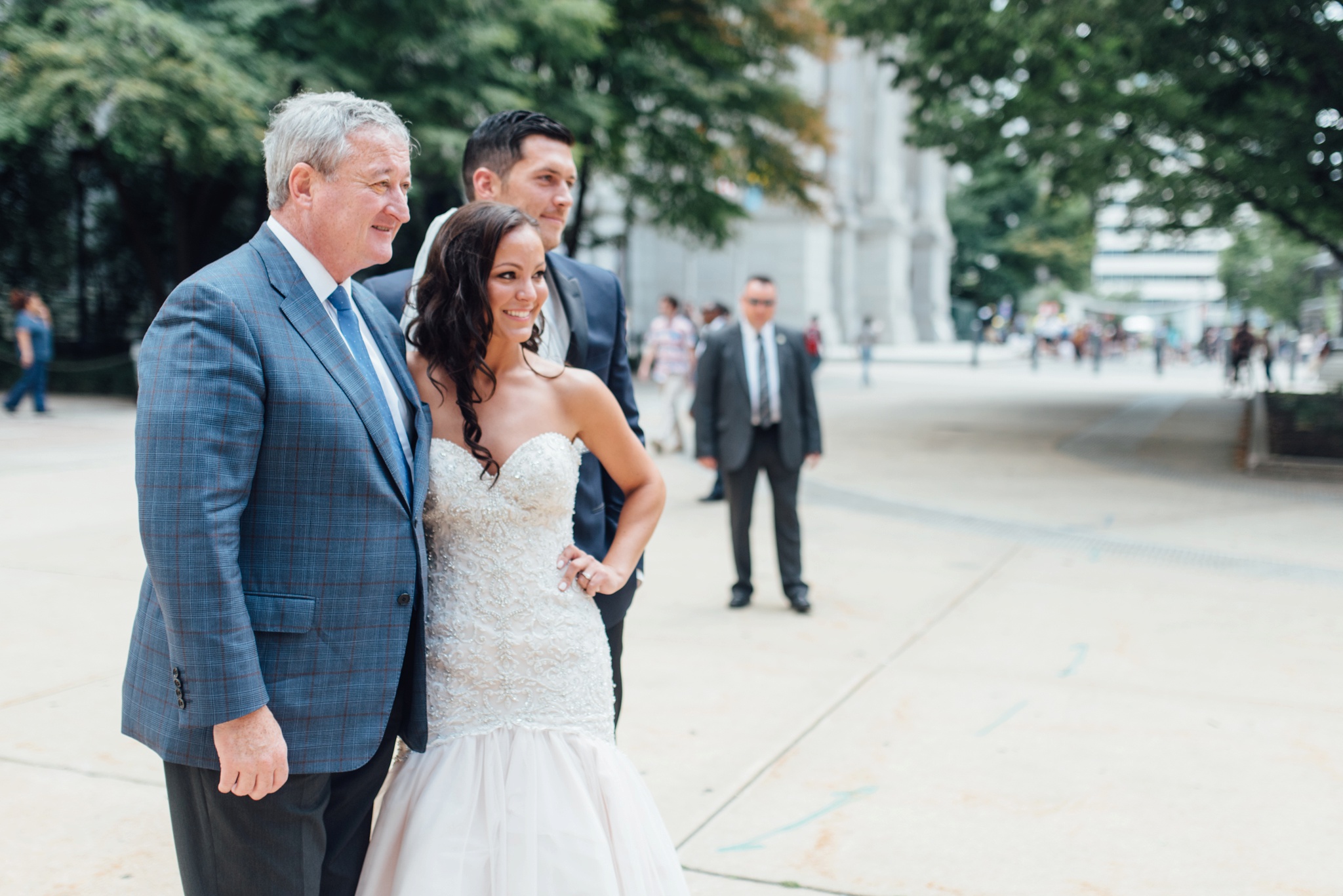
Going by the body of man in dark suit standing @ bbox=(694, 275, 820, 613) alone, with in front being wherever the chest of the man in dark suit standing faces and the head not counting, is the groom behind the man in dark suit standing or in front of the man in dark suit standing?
in front

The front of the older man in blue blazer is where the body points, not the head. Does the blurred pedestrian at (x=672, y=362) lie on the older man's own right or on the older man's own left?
on the older man's own left

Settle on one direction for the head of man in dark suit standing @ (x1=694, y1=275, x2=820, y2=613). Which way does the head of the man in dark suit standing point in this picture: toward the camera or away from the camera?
toward the camera

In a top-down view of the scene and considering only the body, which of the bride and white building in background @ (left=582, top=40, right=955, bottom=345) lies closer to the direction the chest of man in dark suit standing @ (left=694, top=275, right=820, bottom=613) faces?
the bride

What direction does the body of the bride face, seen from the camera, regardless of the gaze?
toward the camera

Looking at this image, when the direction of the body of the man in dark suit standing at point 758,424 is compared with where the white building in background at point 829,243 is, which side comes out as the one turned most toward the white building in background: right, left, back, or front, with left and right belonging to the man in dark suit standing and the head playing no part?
back

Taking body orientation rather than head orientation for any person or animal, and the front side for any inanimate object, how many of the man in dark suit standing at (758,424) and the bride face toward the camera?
2

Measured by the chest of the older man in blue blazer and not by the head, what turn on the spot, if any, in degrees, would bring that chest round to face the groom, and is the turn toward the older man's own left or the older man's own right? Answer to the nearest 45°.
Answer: approximately 90° to the older man's own left

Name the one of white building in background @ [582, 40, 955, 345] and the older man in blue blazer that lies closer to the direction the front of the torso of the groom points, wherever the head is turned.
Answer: the older man in blue blazer

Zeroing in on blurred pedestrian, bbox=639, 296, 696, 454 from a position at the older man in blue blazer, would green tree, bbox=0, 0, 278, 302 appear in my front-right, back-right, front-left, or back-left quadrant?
front-left

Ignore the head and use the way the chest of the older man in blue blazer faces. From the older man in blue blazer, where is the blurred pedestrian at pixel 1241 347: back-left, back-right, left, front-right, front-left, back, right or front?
left

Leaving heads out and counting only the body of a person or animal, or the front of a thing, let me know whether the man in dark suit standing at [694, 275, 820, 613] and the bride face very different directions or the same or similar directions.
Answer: same or similar directions

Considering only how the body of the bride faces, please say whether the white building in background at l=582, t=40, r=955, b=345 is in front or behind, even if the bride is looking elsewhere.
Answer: behind

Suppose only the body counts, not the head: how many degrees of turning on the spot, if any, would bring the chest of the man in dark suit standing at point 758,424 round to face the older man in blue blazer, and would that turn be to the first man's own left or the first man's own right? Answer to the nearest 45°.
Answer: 0° — they already face them

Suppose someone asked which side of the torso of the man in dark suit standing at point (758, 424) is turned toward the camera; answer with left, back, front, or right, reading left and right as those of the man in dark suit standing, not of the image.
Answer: front
